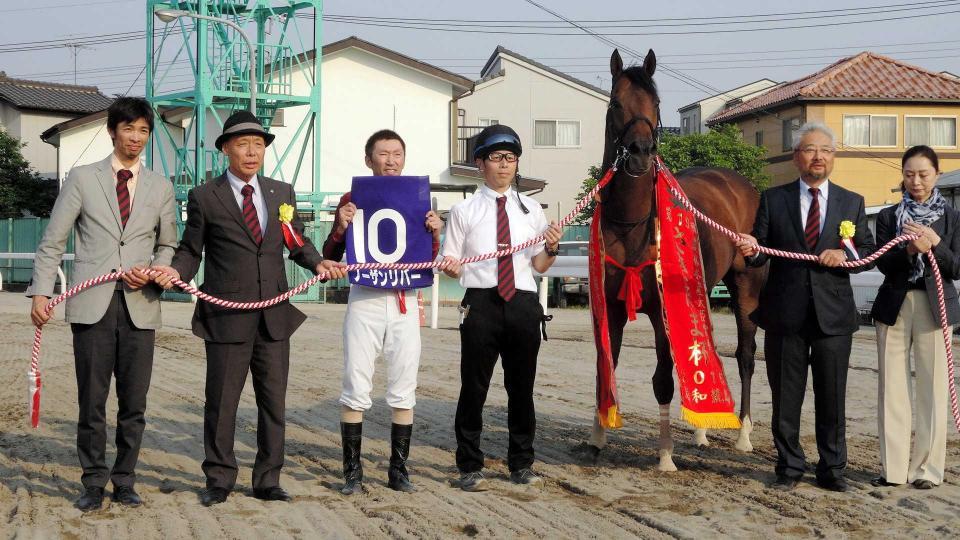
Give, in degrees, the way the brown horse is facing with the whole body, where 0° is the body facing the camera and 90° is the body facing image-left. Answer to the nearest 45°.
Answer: approximately 45°

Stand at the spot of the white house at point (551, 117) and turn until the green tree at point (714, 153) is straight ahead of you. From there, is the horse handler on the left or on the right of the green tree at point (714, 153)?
right

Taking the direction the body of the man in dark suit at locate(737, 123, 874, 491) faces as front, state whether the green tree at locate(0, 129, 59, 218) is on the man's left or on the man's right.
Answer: on the man's right

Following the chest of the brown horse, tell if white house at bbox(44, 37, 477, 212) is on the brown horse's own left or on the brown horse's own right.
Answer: on the brown horse's own right

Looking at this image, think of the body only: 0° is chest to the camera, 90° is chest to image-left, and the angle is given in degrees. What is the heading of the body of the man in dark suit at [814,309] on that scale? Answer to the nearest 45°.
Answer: approximately 0°

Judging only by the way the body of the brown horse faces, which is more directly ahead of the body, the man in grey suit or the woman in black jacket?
the man in grey suit

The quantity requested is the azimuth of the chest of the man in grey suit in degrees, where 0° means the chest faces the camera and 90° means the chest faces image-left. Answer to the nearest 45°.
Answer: approximately 0°

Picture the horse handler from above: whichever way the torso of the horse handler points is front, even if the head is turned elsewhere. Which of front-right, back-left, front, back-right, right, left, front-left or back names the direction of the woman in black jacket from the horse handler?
left

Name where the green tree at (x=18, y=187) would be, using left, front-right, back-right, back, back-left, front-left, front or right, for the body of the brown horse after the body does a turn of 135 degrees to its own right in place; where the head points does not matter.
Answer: front-left

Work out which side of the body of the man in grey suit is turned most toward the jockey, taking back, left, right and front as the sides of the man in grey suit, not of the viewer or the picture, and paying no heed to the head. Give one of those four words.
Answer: left

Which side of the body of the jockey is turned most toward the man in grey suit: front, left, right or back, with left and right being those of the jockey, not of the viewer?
right
